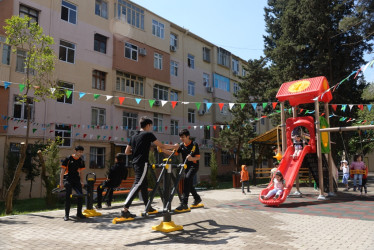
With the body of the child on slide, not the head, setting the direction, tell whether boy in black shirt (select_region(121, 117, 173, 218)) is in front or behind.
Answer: in front

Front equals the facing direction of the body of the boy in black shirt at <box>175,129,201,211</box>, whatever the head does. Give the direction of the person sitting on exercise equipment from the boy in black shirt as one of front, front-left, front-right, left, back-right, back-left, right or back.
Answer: right

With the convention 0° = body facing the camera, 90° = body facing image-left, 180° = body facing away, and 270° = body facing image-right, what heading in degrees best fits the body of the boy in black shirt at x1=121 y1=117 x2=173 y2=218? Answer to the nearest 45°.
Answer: approximately 225°

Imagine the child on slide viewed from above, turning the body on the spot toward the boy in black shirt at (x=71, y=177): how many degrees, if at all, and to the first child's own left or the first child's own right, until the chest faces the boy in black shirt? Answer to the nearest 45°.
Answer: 0° — they already face them

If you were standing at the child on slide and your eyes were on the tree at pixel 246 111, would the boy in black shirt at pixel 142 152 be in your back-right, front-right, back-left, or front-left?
back-left

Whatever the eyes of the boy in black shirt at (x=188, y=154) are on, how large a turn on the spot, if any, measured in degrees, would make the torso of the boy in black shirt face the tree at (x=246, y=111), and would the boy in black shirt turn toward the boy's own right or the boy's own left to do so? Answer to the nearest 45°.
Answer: approximately 135° to the boy's own right

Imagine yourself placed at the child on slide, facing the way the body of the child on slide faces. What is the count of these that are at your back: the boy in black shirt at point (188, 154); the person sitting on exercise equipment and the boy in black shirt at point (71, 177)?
0

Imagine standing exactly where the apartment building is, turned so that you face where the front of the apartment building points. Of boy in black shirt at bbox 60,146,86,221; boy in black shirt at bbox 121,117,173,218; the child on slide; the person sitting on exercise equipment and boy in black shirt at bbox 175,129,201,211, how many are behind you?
0

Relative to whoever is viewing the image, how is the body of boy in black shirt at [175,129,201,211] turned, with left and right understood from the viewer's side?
facing the viewer and to the left of the viewer

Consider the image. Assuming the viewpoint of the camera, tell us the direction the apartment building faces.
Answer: facing the viewer and to the right of the viewer

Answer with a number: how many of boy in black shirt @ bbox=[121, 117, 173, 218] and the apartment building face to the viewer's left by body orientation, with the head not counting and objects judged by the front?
0

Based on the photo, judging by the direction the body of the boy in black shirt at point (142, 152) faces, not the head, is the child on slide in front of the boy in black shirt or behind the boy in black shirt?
in front

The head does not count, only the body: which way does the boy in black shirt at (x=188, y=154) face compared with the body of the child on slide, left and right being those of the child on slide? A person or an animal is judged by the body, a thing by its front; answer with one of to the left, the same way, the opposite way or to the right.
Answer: the same way

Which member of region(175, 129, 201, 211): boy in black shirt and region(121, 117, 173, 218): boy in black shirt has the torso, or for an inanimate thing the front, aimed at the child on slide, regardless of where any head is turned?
region(121, 117, 173, 218): boy in black shirt

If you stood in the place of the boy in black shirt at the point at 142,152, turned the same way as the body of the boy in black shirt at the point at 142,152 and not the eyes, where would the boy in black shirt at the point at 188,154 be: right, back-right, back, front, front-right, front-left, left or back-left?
front
